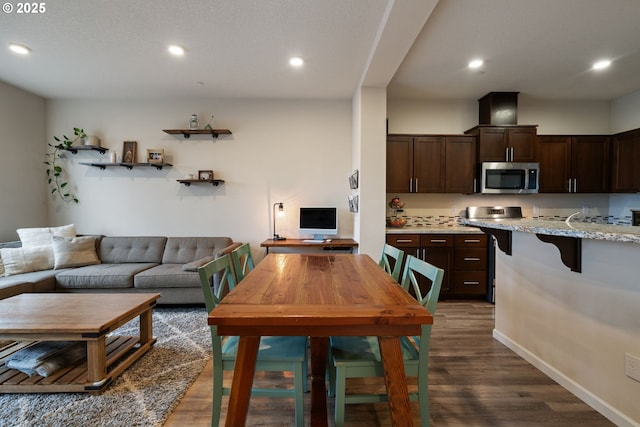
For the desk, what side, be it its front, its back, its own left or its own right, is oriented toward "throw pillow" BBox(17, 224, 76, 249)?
right

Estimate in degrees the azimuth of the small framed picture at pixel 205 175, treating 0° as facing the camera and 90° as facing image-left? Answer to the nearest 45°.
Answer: approximately 0°

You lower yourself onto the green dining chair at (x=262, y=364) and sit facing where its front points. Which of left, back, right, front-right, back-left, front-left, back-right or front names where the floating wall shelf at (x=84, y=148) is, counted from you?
back-left

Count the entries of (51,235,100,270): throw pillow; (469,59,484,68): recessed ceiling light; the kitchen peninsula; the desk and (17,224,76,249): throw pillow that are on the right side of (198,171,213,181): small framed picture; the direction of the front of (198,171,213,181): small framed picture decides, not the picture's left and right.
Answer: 2

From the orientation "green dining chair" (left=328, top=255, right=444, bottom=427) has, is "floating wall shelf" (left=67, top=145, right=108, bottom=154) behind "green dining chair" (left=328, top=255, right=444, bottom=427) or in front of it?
in front

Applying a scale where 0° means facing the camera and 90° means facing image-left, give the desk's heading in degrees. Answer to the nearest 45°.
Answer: approximately 0°

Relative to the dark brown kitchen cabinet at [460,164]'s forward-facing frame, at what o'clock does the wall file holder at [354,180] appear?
The wall file holder is roughly at 2 o'clock from the dark brown kitchen cabinet.

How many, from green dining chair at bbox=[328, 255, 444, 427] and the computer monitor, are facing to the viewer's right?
0

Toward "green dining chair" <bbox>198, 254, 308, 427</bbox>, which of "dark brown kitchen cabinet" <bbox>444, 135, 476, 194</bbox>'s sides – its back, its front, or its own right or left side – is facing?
front

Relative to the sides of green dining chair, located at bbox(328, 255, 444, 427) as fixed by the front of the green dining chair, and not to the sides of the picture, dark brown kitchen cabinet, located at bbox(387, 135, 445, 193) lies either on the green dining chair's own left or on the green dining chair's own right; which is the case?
on the green dining chair's own right

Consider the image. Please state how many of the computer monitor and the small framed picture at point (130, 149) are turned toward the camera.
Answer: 2

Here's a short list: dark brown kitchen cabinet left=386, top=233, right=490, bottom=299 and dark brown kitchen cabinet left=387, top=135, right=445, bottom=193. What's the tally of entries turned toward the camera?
2
